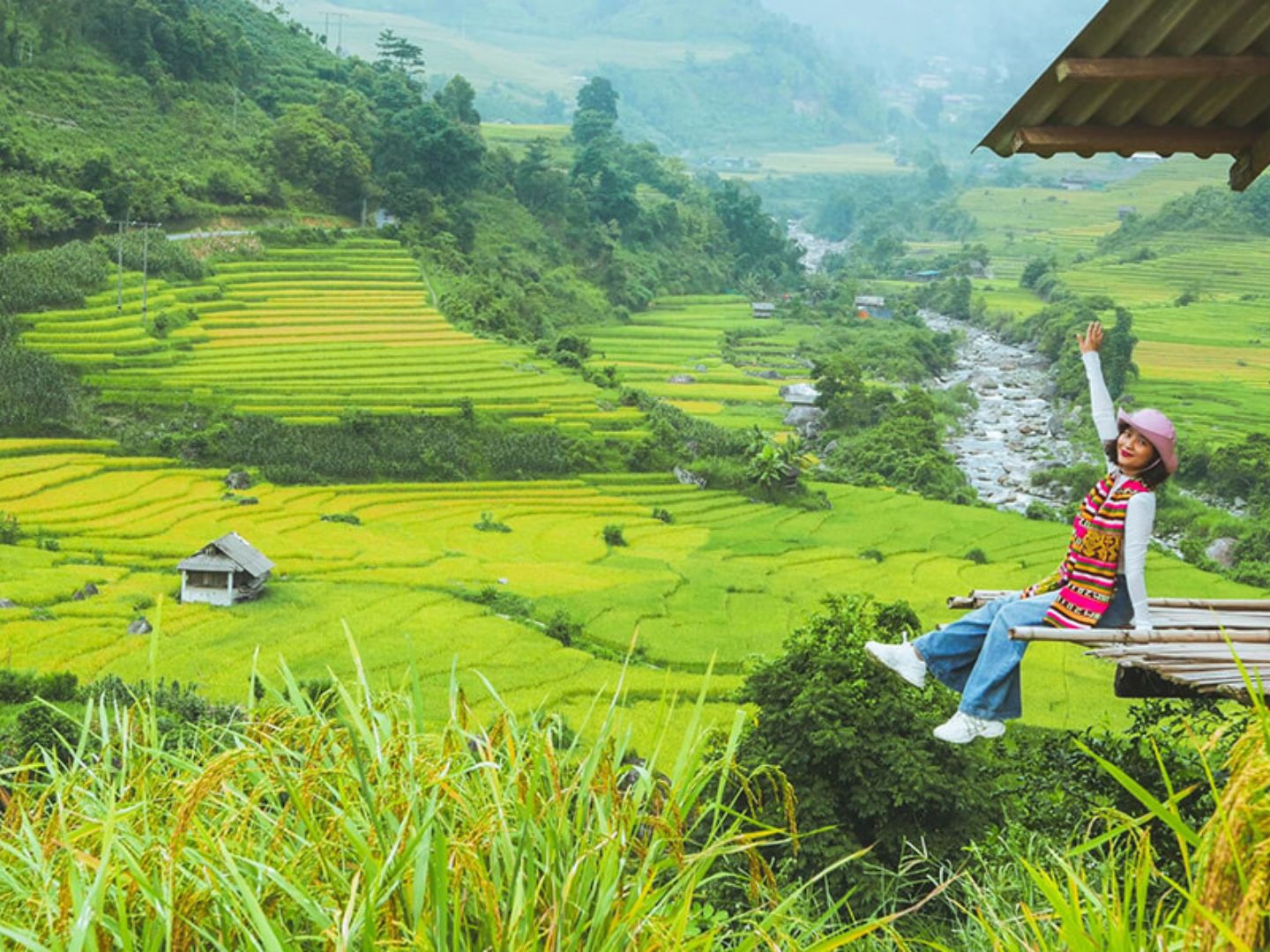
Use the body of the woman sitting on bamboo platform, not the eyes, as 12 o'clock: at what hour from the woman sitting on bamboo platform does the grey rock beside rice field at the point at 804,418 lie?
The grey rock beside rice field is roughly at 4 o'clock from the woman sitting on bamboo platform.

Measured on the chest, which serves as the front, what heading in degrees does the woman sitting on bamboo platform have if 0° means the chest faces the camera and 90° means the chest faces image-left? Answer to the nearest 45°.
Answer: approximately 45°

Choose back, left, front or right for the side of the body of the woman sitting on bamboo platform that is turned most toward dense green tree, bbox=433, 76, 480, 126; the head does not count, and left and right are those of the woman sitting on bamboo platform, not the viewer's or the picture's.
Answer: right

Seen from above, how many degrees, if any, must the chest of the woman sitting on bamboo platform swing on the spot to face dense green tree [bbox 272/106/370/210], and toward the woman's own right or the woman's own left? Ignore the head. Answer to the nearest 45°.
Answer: approximately 90° to the woman's own right

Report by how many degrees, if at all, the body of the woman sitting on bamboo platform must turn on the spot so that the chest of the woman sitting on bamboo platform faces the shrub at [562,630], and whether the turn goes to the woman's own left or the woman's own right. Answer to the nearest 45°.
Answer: approximately 90° to the woman's own right

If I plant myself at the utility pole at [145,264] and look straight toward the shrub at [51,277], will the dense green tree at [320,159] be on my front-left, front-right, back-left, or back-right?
back-right

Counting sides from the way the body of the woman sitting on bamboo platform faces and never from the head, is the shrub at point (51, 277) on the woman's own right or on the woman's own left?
on the woman's own right

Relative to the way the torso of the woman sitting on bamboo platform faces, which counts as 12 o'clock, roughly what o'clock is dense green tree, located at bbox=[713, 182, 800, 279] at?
The dense green tree is roughly at 4 o'clock from the woman sitting on bamboo platform.

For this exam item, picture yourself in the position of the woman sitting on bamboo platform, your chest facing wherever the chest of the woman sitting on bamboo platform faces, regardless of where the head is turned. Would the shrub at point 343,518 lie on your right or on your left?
on your right

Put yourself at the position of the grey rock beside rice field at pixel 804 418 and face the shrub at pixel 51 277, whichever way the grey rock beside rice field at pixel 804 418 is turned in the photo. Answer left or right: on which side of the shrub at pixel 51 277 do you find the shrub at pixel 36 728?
left

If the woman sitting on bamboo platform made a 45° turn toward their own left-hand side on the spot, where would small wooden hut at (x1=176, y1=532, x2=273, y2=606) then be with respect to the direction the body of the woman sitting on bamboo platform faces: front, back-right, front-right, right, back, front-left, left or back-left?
back-right
